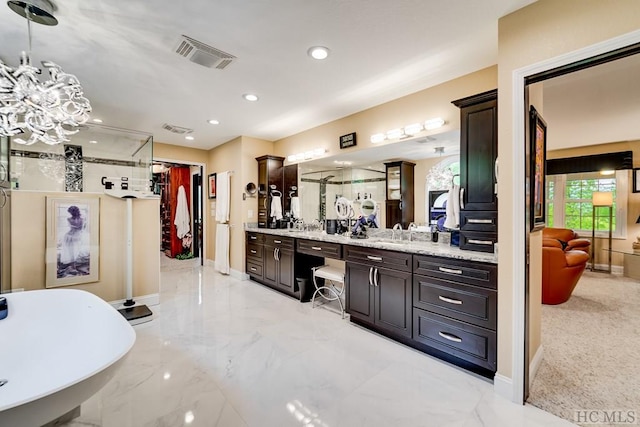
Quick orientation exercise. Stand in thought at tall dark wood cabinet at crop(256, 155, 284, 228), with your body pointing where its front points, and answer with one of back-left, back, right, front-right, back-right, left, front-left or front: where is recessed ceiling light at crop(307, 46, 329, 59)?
front-left

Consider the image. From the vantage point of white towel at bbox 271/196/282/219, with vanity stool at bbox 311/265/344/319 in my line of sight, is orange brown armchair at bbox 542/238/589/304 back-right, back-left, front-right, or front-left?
front-left

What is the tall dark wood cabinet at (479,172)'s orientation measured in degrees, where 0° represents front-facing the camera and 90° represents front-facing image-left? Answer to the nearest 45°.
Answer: approximately 45°

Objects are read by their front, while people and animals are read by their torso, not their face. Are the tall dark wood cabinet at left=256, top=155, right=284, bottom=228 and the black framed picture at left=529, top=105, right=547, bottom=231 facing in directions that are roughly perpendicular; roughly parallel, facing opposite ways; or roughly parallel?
roughly perpendicular

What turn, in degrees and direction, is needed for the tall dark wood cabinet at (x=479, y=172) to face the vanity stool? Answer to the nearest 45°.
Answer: approximately 45° to its right

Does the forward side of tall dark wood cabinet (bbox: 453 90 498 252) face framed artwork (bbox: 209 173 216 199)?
no

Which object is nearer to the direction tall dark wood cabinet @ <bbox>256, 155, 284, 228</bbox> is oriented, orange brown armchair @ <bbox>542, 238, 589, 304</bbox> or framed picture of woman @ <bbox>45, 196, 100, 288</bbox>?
the framed picture of woman

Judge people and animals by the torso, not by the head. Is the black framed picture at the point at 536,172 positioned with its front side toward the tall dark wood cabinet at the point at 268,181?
no

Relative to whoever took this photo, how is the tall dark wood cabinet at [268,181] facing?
facing the viewer and to the left of the viewer
